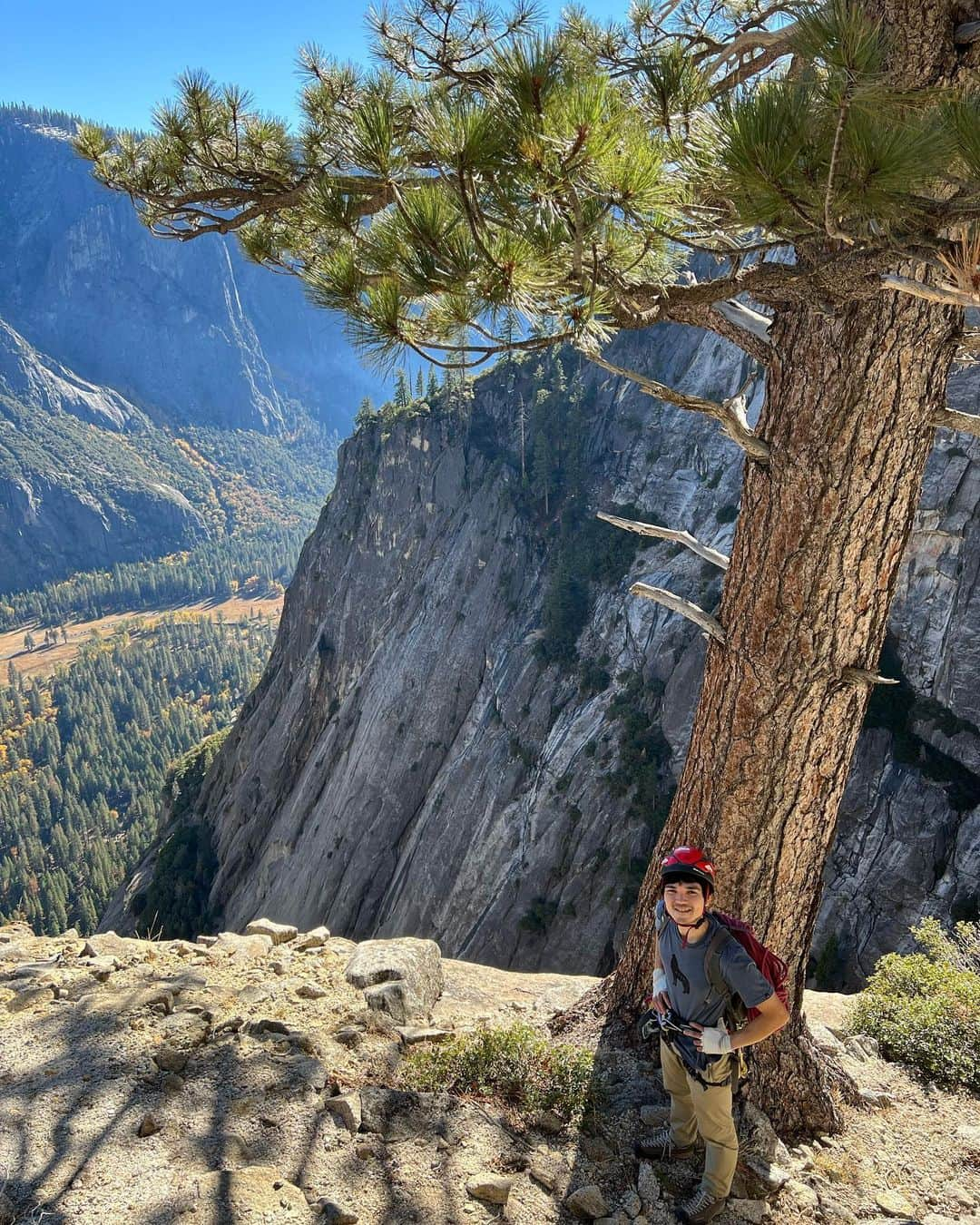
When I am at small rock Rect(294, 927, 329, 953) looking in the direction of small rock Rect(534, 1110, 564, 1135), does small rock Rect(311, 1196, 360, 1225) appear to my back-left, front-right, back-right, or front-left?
front-right

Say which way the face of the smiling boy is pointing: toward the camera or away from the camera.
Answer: toward the camera

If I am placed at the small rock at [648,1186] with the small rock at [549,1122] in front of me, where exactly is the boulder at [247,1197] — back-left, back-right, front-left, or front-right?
front-left

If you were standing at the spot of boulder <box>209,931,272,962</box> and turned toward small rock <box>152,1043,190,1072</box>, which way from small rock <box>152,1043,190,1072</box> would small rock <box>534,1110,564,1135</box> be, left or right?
left

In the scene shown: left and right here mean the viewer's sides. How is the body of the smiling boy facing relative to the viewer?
facing the viewer and to the left of the viewer

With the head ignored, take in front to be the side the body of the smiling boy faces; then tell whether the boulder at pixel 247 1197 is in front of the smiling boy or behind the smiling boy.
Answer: in front

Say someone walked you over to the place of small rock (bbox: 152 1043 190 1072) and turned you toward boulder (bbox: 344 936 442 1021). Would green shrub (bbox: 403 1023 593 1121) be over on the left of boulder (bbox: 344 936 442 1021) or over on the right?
right

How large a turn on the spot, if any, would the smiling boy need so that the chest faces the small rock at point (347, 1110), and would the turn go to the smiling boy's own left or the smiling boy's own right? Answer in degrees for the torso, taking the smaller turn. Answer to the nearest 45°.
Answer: approximately 45° to the smiling boy's own right
